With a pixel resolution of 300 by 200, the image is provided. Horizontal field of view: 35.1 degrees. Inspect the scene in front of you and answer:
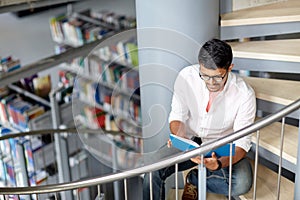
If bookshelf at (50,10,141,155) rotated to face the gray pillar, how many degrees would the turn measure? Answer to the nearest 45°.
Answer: approximately 45° to its left

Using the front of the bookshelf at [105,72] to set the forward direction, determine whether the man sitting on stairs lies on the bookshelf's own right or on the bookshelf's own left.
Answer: on the bookshelf's own left
